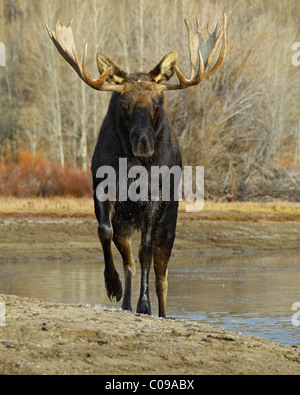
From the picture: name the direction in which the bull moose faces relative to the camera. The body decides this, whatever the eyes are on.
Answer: toward the camera
